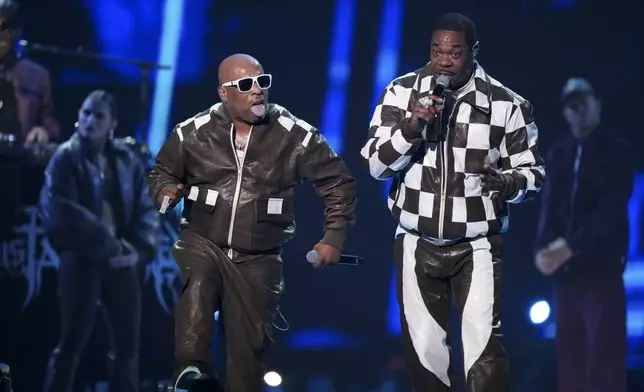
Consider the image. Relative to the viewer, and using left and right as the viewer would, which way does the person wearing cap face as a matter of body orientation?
facing the viewer and to the left of the viewer

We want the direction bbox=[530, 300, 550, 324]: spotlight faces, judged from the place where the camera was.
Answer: facing the viewer

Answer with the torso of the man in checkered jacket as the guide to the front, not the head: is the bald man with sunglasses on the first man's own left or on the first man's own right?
on the first man's own right

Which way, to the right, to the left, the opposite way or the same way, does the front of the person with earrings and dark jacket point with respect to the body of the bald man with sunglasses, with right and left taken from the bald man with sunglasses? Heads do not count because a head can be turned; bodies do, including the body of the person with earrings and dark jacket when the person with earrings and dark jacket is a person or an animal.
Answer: the same way

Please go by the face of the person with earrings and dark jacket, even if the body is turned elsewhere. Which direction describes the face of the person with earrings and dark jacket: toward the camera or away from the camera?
toward the camera

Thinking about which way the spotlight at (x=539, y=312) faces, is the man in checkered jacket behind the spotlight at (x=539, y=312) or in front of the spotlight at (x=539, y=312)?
in front

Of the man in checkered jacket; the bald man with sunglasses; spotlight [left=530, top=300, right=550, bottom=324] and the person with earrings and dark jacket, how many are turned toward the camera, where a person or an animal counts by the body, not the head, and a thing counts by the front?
4

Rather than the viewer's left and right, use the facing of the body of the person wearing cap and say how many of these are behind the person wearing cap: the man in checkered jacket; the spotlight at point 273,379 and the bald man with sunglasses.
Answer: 0

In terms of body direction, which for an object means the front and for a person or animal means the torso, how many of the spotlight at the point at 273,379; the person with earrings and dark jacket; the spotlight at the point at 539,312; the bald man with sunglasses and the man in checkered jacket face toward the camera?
5

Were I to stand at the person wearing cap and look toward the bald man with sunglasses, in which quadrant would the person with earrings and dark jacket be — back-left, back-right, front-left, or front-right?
front-right

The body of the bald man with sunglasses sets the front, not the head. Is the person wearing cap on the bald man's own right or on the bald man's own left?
on the bald man's own left

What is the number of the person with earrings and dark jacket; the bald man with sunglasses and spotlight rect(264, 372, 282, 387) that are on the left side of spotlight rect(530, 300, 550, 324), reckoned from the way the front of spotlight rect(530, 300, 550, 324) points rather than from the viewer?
0

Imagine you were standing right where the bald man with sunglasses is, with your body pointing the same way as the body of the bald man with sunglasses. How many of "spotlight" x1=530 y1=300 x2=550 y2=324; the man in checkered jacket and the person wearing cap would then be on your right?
0

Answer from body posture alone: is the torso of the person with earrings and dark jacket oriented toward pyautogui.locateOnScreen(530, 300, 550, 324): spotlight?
no

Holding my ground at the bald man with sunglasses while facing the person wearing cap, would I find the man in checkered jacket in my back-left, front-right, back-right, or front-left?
front-right
